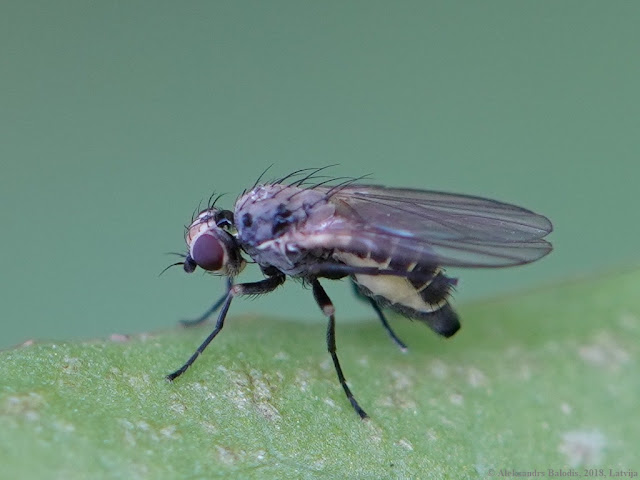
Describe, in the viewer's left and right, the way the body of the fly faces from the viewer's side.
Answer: facing to the left of the viewer
